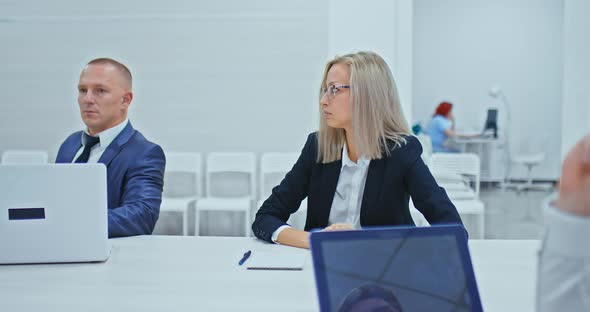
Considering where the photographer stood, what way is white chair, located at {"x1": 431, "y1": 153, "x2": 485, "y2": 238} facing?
facing the viewer

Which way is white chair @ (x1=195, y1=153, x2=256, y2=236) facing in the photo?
toward the camera

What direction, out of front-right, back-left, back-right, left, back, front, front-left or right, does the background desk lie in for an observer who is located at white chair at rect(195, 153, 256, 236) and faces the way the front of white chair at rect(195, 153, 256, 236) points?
back-left

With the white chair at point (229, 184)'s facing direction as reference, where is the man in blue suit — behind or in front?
in front

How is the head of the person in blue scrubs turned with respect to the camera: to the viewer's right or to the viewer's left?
to the viewer's right

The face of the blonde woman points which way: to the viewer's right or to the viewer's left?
to the viewer's left

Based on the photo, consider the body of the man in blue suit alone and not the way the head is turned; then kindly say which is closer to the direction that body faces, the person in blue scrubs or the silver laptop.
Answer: the silver laptop

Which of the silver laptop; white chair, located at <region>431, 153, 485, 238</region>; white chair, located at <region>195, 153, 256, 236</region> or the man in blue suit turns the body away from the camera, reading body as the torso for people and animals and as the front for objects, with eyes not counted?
the silver laptop

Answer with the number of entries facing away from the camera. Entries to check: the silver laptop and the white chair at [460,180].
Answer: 1

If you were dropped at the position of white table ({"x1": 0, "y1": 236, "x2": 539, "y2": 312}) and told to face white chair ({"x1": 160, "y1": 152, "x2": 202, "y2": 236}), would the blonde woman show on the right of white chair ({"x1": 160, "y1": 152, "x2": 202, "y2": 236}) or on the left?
right

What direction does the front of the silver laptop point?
away from the camera

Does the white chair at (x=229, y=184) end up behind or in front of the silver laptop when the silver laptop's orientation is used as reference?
in front
